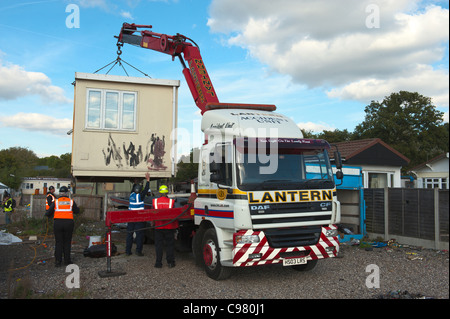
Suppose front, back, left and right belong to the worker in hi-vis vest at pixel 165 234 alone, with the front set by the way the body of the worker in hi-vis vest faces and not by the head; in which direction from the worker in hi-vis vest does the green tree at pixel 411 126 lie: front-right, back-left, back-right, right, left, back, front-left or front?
front-right

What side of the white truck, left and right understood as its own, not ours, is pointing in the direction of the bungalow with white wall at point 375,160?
left

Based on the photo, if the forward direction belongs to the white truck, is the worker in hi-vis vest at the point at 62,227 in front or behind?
behind

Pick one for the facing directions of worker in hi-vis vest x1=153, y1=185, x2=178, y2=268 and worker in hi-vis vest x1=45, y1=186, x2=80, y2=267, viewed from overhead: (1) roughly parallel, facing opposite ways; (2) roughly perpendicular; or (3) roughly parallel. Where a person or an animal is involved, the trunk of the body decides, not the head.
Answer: roughly parallel

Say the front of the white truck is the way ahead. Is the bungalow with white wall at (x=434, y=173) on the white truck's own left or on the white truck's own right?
on the white truck's own left

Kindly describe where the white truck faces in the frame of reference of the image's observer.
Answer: facing the viewer and to the right of the viewer

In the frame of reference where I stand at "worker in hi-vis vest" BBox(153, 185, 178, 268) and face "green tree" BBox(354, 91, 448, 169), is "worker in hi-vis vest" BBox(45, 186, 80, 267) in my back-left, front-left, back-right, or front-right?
back-left

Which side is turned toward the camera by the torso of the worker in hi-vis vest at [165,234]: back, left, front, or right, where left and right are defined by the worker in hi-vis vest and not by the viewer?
back
